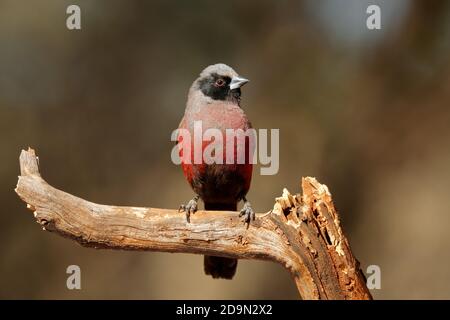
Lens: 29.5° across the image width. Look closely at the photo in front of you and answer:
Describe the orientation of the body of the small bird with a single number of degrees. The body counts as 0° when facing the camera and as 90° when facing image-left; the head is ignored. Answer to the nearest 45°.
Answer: approximately 0°
